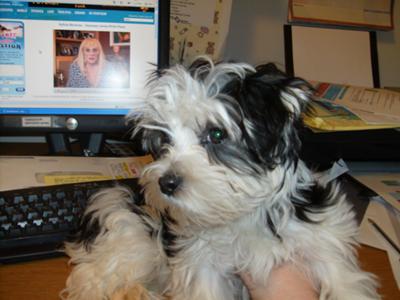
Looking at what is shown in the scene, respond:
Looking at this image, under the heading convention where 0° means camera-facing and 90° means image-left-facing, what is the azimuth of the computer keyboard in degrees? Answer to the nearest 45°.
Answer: approximately 0°

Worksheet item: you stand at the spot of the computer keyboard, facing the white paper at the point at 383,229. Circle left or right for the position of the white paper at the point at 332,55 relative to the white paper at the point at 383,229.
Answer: left

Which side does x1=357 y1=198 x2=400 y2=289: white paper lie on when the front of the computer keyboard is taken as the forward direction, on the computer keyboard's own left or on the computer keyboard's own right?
on the computer keyboard's own left
